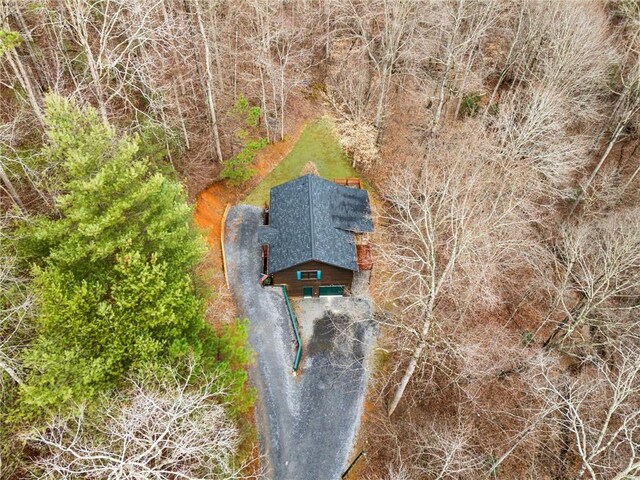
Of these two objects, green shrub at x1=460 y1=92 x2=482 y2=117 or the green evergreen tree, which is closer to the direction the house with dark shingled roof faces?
the green evergreen tree

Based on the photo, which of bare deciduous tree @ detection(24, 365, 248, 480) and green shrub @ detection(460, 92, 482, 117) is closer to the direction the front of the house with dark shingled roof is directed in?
the bare deciduous tree

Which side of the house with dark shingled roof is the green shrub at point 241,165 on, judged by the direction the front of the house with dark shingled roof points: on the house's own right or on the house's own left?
on the house's own right

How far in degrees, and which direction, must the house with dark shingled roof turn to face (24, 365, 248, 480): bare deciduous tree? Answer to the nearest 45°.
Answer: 0° — it already faces it

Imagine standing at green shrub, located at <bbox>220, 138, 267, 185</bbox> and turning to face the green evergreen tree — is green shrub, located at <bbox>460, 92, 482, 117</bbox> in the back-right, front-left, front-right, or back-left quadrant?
back-left

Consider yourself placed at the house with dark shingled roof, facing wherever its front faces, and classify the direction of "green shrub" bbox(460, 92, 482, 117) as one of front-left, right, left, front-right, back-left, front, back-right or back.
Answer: back-left

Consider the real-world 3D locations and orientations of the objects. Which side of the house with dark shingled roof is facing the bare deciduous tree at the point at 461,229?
left

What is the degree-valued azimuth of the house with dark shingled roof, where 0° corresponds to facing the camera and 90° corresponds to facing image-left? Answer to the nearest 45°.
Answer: approximately 0°

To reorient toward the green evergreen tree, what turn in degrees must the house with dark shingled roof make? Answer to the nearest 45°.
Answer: approximately 45° to its right
